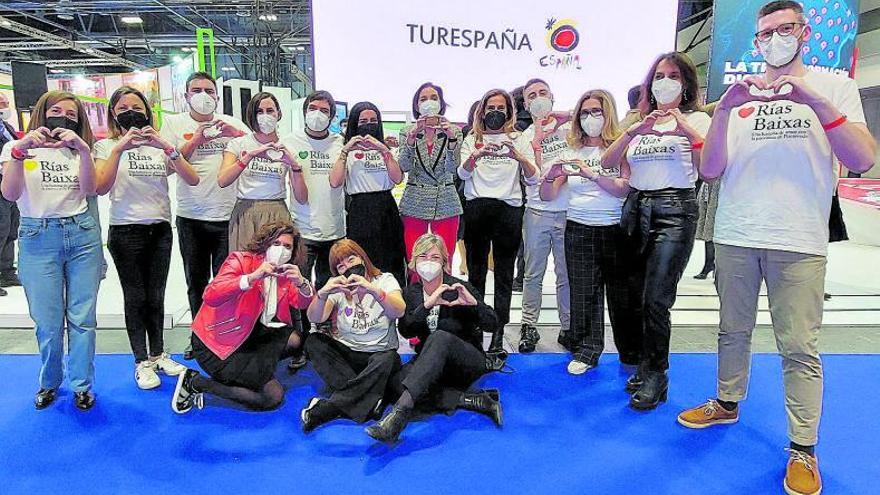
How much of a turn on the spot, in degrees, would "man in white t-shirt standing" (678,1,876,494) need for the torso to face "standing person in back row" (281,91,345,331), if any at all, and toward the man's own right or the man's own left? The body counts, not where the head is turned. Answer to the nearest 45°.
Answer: approximately 90° to the man's own right

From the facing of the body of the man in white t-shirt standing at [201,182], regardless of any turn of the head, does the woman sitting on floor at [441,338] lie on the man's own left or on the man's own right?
on the man's own left

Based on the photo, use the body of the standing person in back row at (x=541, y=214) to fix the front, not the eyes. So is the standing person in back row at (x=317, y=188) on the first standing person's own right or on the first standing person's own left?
on the first standing person's own right

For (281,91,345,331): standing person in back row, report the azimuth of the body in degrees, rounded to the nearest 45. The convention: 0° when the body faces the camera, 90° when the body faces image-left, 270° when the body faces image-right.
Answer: approximately 0°

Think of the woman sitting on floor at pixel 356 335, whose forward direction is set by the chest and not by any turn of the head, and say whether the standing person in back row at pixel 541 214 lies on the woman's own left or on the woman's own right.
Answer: on the woman's own left

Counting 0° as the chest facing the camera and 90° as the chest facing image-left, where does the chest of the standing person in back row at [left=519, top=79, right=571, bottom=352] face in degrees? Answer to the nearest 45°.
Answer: approximately 0°
